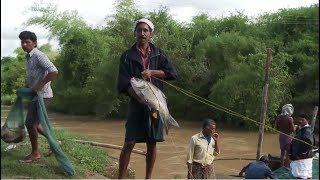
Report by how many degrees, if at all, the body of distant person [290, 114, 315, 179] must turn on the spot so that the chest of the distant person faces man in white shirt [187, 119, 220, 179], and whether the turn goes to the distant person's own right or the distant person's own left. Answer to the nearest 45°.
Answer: approximately 45° to the distant person's own right

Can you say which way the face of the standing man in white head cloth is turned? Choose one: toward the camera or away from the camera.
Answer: toward the camera

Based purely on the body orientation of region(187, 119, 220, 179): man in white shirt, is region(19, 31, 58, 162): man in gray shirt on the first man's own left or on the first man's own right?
on the first man's own right

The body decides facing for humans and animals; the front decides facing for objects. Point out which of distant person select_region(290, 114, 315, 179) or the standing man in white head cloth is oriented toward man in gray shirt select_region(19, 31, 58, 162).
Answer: the distant person

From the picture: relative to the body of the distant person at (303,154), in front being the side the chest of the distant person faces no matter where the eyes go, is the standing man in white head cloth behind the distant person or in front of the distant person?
in front

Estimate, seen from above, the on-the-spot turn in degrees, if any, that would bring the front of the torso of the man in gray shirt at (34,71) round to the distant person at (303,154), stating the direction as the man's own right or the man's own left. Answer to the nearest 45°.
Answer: approximately 135° to the man's own left

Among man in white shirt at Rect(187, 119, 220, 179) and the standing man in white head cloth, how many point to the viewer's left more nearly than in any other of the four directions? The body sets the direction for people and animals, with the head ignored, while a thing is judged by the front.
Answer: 0

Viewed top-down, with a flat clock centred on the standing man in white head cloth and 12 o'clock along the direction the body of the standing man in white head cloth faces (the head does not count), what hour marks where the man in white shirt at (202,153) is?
The man in white shirt is roughly at 7 o'clock from the standing man in white head cloth.

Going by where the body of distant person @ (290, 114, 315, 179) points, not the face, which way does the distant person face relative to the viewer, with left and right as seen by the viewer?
facing the viewer and to the left of the viewer

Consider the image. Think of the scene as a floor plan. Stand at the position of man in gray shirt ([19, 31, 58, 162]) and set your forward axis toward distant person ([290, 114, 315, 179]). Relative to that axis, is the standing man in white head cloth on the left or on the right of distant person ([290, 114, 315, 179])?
right

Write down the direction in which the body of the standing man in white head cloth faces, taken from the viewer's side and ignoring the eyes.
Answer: toward the camera

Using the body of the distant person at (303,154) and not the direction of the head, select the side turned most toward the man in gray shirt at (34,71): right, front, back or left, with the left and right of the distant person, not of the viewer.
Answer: front

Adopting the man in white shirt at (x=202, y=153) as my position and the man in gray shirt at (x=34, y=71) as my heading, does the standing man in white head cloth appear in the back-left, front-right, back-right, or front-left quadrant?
front-left
